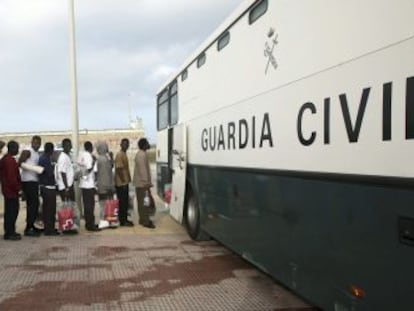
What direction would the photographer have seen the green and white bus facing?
facing away from the viewer and to the left of the viewer

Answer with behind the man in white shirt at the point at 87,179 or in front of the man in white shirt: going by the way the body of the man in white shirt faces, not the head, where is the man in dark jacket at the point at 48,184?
behind

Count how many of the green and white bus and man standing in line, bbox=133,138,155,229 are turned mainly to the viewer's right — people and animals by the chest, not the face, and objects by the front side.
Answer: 1

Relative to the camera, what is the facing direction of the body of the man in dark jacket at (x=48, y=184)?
to the viewer's right

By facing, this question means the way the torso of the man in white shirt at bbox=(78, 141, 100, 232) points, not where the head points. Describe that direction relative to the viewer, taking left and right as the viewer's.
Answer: facing to the right of the viewer

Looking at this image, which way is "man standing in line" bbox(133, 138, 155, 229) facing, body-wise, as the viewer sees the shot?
to the viewer's right

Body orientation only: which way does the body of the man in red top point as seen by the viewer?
to the viewer's right

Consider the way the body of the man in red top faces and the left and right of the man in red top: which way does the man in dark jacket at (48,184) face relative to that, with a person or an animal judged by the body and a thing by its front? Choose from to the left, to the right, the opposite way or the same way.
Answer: the same way

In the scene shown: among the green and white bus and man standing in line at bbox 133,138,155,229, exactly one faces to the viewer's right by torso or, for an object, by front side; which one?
the man standing in line

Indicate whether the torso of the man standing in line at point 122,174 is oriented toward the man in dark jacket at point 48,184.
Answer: no

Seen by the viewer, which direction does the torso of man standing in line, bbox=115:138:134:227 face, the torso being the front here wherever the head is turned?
to the viewer's right

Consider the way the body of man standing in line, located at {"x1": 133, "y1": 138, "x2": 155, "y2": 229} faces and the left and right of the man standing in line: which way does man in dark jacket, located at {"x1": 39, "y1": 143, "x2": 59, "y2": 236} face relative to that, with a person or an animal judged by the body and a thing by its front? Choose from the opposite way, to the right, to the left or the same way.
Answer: the same way
